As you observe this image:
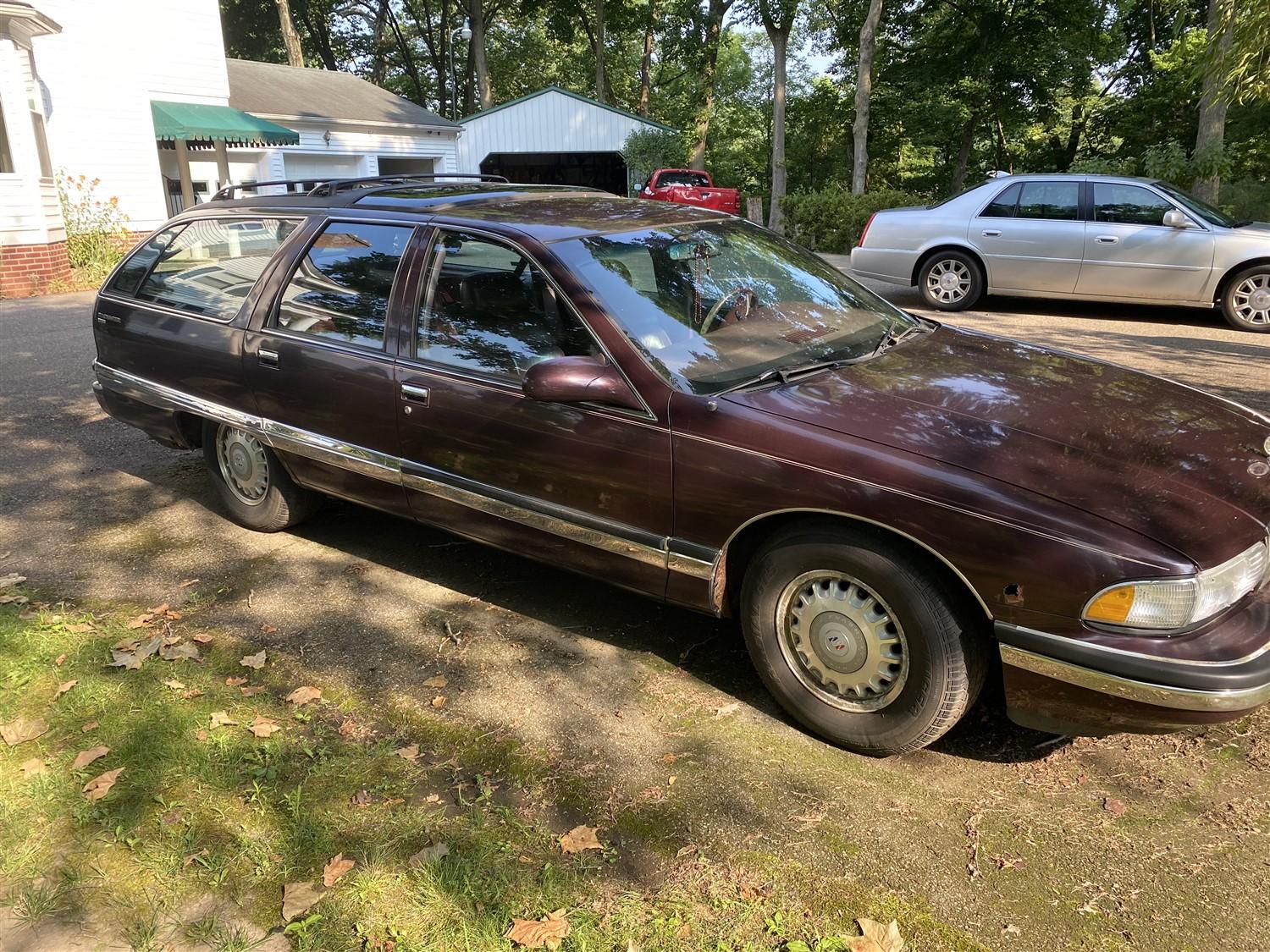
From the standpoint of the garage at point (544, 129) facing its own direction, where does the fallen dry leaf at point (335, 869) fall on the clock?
The fallen dry leaf is roughly at 12 o'clock from the garage.

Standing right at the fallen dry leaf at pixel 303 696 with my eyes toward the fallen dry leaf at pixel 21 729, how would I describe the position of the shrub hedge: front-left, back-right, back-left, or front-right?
back-right

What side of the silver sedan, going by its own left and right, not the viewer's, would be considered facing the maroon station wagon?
right

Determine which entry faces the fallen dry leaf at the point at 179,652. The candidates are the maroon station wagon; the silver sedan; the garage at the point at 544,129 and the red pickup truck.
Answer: the garage

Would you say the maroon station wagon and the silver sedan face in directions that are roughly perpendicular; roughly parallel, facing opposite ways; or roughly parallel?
roughly parallel

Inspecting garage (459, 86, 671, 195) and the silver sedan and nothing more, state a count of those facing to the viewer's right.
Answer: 1

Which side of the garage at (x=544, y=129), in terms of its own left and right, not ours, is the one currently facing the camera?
front

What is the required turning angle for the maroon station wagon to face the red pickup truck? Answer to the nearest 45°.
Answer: approximately 135° to its left

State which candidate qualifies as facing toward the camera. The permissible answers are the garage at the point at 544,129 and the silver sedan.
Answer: the garage

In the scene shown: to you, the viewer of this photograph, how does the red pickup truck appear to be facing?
facing away from the viewer and to the left of the viewer

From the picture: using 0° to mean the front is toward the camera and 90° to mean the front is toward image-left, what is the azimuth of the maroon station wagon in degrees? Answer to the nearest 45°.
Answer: approximately 315°

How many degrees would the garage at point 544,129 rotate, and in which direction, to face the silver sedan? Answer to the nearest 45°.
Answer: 0° — it already faces it

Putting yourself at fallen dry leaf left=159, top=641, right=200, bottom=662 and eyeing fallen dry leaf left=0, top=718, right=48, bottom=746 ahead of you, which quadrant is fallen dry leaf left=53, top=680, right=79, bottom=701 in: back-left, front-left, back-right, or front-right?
front-right

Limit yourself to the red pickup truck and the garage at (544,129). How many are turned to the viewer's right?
0

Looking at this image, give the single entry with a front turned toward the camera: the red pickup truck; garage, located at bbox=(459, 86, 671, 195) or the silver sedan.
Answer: the garage

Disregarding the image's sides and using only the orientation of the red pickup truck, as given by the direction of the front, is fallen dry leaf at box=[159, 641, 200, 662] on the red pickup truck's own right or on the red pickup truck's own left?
on the red pickup truck's own left

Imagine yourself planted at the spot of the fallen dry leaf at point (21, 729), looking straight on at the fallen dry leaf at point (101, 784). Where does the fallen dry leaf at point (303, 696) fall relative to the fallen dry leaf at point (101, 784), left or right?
left

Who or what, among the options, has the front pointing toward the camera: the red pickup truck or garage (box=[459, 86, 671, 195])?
the garage

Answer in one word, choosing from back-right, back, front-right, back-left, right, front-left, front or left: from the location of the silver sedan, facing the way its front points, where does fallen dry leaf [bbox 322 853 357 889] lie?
right

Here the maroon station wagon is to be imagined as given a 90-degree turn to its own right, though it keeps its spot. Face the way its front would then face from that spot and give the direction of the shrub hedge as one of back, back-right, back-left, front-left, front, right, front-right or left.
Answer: back-right

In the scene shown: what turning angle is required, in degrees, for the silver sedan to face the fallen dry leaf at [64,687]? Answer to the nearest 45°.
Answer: approximately 90° to its right

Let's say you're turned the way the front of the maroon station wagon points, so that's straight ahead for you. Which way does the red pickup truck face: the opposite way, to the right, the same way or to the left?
the opposite way

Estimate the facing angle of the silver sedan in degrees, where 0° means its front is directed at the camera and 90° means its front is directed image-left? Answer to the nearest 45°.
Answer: approximately 270°
